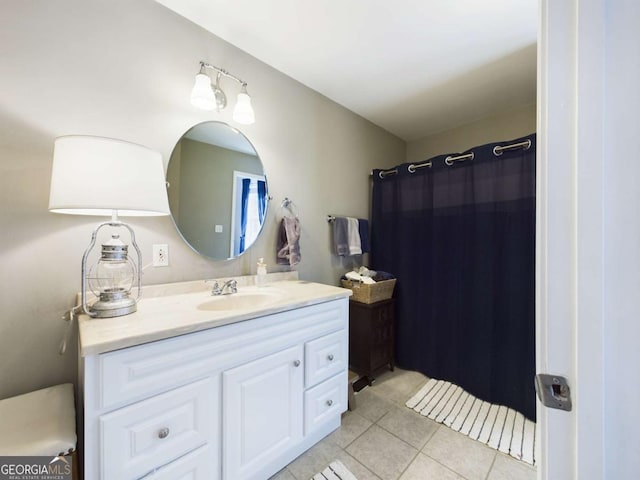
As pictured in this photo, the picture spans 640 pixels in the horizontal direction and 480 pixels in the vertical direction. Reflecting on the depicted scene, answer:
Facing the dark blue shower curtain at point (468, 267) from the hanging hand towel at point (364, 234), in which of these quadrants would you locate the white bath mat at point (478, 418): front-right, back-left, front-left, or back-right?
front-right

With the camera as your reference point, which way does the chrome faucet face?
facing the viewer and to the right of the viewer

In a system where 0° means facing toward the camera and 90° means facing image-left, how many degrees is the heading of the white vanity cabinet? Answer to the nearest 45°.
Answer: approximately 315°

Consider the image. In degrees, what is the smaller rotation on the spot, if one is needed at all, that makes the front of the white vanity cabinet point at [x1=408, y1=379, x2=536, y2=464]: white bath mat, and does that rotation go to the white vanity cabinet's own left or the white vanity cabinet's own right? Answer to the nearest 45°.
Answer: approximately 45° to the white vanity cabinet's own left

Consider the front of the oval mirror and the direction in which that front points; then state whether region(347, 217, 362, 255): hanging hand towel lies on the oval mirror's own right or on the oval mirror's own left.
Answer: on the oval mirror's own left

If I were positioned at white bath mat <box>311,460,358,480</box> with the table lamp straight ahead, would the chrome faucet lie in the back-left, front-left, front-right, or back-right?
front-right

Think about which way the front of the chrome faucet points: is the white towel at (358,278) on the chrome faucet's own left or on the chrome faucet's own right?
on the chrome faucet's own left

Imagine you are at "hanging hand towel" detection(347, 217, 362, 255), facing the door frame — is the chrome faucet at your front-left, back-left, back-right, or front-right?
front-right

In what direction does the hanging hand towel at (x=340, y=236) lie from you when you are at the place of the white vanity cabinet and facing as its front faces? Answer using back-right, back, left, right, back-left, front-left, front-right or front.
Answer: left

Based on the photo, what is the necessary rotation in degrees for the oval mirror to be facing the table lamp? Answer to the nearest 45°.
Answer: approximately 90° to its right

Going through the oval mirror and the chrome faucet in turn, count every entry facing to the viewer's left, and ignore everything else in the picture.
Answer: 0

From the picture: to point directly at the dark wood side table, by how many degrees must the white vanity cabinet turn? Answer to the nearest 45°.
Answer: approximately 90° to its left

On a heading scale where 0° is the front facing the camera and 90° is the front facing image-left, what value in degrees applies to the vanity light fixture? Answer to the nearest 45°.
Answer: approximately 315°
